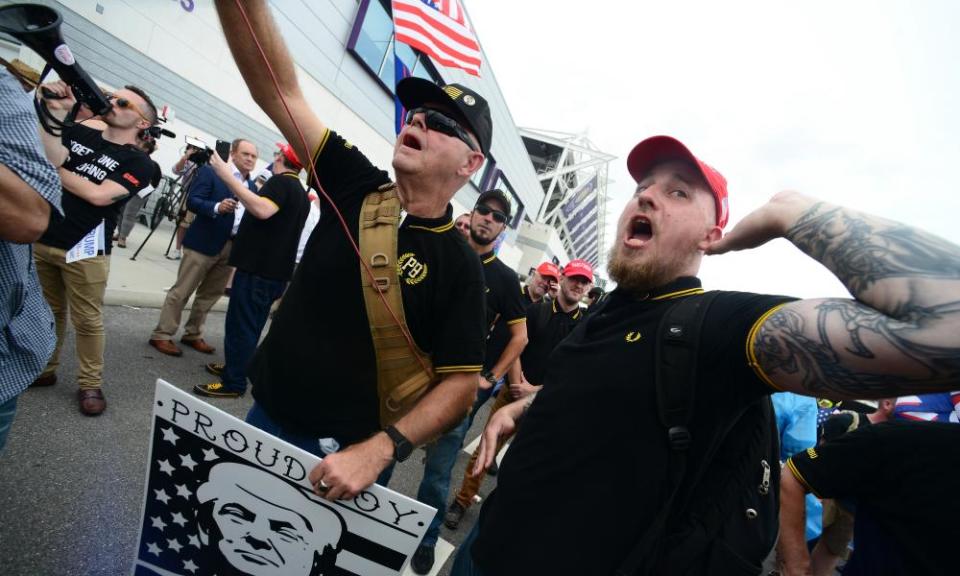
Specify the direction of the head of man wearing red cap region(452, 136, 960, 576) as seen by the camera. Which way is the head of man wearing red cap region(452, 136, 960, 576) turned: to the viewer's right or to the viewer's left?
to the viewer's left

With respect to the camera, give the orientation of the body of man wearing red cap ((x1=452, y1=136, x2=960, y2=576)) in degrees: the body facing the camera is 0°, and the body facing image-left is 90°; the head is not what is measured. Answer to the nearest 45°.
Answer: approximately 45°

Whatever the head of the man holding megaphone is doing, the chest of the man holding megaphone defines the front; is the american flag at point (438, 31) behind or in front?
behind

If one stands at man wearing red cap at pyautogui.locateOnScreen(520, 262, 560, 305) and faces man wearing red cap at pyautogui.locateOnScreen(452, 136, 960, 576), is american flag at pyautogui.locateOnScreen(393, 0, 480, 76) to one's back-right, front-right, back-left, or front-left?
back-right

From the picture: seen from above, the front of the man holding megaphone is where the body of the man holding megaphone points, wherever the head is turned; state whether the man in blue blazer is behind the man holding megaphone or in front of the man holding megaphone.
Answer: behind

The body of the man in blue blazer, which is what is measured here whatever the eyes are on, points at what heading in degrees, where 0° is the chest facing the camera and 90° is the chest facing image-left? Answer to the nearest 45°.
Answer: approximately 315°

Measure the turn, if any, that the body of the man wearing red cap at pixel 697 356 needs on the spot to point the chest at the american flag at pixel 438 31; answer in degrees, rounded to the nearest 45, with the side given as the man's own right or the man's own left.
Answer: approximately 90° to the man's own right

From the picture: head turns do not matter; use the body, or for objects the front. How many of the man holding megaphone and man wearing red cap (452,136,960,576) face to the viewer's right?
0
